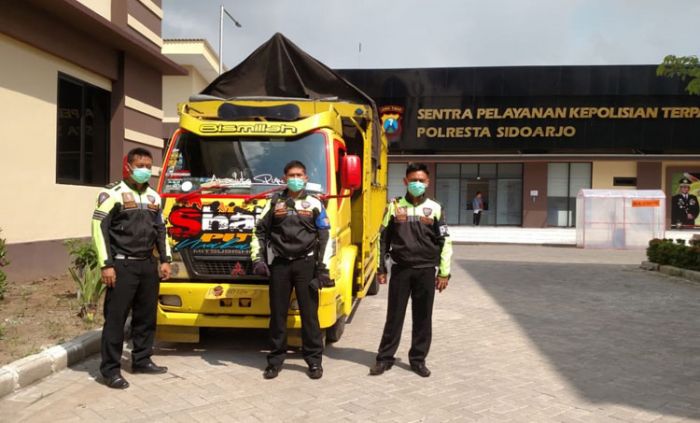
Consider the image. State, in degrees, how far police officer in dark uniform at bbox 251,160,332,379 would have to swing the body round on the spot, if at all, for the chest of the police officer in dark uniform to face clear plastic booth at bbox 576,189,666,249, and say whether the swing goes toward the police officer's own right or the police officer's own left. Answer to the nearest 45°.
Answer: approximately 135° to the police officer's own left

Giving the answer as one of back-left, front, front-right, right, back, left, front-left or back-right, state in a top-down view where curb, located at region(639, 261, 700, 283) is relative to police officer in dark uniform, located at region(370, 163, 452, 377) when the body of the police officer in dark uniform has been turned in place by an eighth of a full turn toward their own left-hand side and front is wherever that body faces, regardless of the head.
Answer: left

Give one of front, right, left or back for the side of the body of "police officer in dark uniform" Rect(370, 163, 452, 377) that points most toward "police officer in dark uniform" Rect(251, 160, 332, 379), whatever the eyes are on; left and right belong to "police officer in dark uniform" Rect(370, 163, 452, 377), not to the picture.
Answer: right

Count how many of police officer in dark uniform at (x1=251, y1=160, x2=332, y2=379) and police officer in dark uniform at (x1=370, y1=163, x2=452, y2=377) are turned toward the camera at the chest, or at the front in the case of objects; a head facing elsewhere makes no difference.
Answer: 2

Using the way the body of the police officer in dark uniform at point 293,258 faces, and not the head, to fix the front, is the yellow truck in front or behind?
behind

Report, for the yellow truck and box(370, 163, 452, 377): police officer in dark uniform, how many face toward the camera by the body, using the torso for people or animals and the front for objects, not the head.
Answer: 2

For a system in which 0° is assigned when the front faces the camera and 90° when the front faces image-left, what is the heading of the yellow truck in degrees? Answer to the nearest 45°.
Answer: approximately 0°

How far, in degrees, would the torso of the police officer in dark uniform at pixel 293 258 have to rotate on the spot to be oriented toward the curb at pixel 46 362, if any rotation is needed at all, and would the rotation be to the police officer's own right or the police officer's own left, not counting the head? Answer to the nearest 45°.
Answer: approximately 90° to the police officer's own right

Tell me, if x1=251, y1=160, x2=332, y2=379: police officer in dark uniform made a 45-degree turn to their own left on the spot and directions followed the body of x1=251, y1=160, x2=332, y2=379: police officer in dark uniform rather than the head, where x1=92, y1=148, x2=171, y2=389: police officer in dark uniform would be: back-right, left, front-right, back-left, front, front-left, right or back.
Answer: back-right
